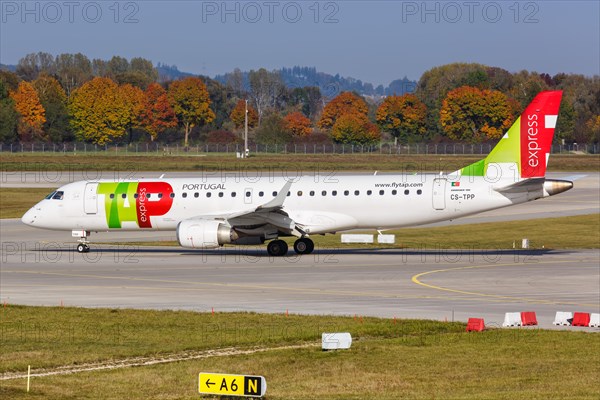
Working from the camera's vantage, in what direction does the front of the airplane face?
facing to the left of the viewer
